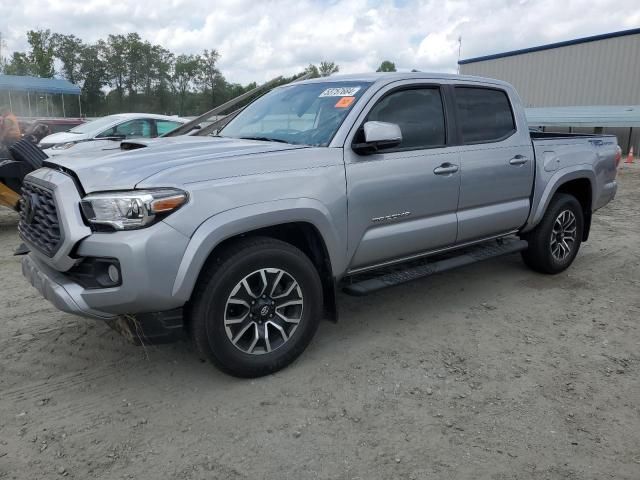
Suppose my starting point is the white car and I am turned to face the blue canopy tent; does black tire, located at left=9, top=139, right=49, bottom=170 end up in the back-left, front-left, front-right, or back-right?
back-left

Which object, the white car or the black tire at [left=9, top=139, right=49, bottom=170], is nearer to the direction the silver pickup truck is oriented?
the black tire

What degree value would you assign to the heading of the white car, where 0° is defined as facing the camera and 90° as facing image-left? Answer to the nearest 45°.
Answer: approximately 45°

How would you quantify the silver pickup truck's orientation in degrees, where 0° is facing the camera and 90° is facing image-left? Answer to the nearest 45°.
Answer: approximately 45°

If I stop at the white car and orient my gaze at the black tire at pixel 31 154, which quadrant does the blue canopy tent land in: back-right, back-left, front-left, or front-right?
back-right

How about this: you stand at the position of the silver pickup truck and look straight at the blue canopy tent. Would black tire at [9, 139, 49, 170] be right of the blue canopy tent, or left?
left

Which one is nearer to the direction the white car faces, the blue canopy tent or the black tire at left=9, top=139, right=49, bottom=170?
the black tire

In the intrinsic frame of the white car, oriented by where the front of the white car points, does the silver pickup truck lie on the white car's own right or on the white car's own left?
on the white car's own left

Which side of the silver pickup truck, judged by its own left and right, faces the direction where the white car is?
right

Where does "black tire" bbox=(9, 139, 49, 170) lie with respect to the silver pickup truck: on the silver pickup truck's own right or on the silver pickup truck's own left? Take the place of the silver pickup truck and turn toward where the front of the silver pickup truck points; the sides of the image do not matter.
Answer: on the silver pickup truck's own right
